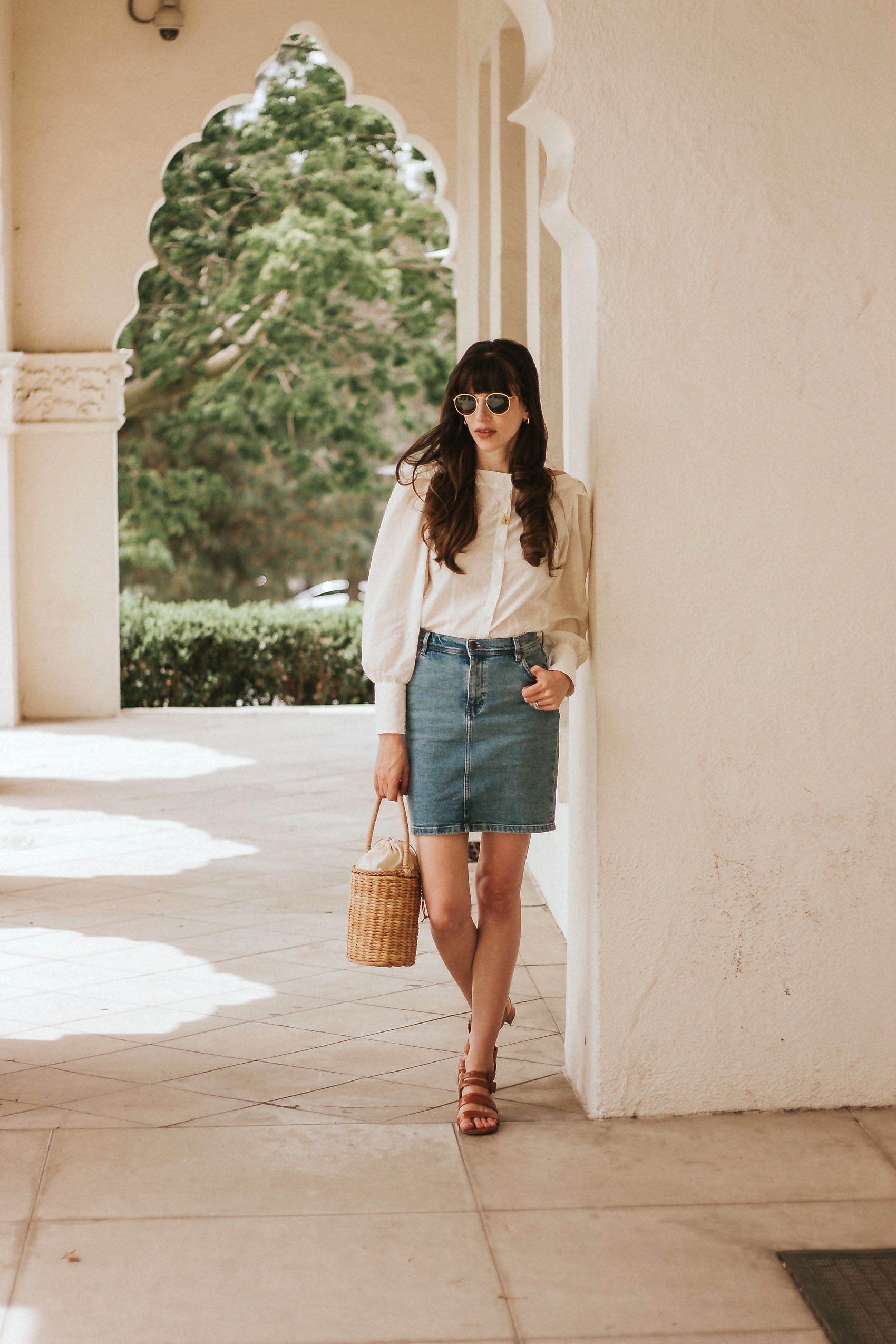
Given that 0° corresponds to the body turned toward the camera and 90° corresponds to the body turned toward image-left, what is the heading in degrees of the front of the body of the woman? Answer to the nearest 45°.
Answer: approximately 0°

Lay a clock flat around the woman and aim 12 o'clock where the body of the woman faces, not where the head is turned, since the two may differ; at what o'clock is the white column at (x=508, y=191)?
The white column is roughly at 6 o'clock from the woman.

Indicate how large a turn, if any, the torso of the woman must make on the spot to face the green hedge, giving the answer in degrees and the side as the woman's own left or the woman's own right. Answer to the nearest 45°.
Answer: approximately 180°

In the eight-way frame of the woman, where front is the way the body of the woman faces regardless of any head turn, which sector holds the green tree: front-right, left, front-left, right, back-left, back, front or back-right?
back

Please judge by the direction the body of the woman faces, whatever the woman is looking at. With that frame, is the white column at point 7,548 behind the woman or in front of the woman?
behind

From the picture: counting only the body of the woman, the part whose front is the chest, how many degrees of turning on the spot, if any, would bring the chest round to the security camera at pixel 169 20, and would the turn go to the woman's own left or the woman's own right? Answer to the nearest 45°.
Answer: approximately 180°

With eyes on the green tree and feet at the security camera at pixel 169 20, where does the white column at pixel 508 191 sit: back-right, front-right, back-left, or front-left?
back-right
